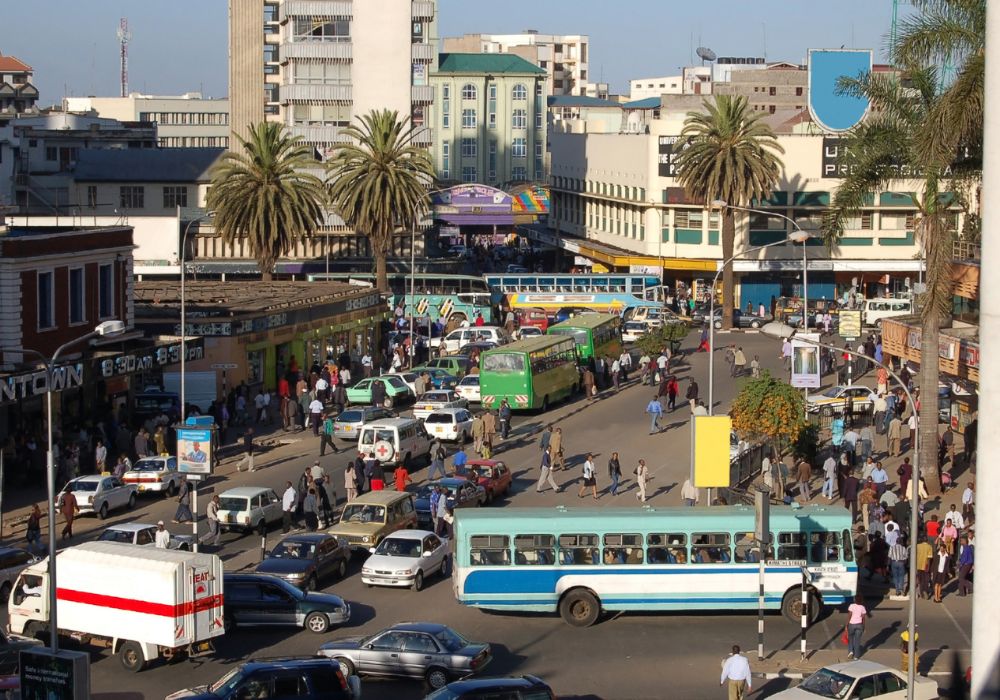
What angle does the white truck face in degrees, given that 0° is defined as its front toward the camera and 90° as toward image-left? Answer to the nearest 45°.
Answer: approximately 135°

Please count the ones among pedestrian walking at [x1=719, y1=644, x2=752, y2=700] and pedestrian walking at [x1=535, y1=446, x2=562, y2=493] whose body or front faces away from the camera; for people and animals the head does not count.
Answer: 1

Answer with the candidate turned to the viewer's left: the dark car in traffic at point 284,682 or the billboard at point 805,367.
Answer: the dark car in traffic

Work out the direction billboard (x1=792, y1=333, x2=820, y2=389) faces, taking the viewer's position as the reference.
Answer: facing the viewer

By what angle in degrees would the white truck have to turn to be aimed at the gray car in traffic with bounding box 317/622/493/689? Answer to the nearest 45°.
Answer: approximately 180°

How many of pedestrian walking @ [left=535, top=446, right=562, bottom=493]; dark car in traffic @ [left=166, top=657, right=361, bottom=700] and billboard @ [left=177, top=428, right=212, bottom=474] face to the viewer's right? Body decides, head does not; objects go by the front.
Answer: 1

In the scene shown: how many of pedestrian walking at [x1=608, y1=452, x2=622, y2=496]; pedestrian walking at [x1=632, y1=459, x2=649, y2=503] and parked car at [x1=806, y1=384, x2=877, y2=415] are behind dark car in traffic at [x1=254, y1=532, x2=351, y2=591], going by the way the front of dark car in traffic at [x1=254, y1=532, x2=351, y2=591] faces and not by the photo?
3

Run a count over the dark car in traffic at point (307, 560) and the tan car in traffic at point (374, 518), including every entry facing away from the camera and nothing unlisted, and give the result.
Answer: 0

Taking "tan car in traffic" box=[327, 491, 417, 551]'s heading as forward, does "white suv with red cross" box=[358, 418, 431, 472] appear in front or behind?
behind

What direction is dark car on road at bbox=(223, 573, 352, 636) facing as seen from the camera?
to the viewer's right

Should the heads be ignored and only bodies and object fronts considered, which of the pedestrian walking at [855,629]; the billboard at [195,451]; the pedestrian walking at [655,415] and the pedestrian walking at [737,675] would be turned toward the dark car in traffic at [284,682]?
the billboard

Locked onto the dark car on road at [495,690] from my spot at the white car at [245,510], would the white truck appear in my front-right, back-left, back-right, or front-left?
front-right

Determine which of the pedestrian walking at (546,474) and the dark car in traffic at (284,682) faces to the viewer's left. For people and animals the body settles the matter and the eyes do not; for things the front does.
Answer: the dark car in traffic
